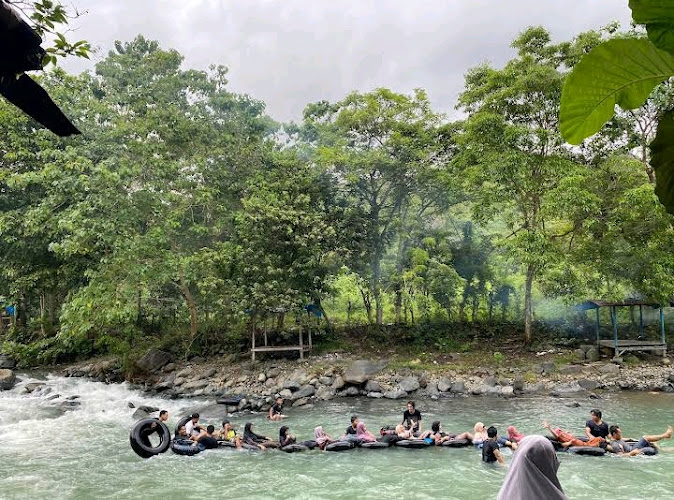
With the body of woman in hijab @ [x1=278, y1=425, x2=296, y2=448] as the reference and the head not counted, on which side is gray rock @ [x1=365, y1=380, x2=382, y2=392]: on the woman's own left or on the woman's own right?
on the woman's own left
